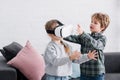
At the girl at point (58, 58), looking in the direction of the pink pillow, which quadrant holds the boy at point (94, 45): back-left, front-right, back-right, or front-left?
back-right

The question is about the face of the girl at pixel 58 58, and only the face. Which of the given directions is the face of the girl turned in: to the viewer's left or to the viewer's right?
to the viewer's right

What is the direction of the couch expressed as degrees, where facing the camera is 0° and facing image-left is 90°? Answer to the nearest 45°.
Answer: approximately 0°
